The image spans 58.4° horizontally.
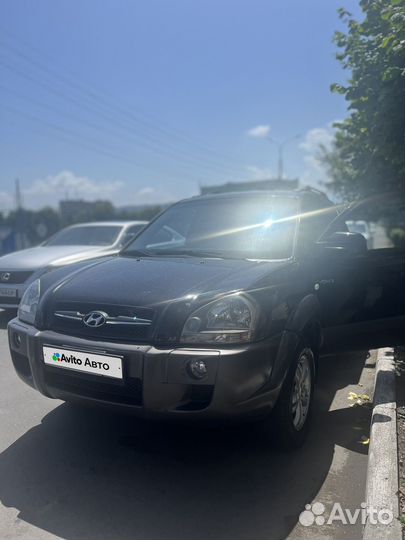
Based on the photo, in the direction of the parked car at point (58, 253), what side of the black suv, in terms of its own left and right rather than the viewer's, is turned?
right

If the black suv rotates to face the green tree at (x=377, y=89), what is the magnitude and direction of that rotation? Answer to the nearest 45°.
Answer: approximately 180°

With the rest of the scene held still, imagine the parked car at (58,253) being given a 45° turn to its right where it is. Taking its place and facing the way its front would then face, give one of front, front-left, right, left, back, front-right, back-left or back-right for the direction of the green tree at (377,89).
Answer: back-left

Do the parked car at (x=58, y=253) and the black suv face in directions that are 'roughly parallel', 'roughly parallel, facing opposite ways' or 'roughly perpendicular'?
roughly parallel

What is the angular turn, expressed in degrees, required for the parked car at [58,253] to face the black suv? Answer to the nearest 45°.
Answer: approximately 45° to its left

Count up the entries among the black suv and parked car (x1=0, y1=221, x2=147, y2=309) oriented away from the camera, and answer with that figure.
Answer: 0

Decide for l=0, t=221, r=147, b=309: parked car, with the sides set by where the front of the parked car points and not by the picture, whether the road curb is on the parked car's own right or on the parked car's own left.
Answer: on the parked car's own left

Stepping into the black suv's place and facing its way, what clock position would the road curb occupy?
The road curb is roughly at 10 o'clock from the black suv.
